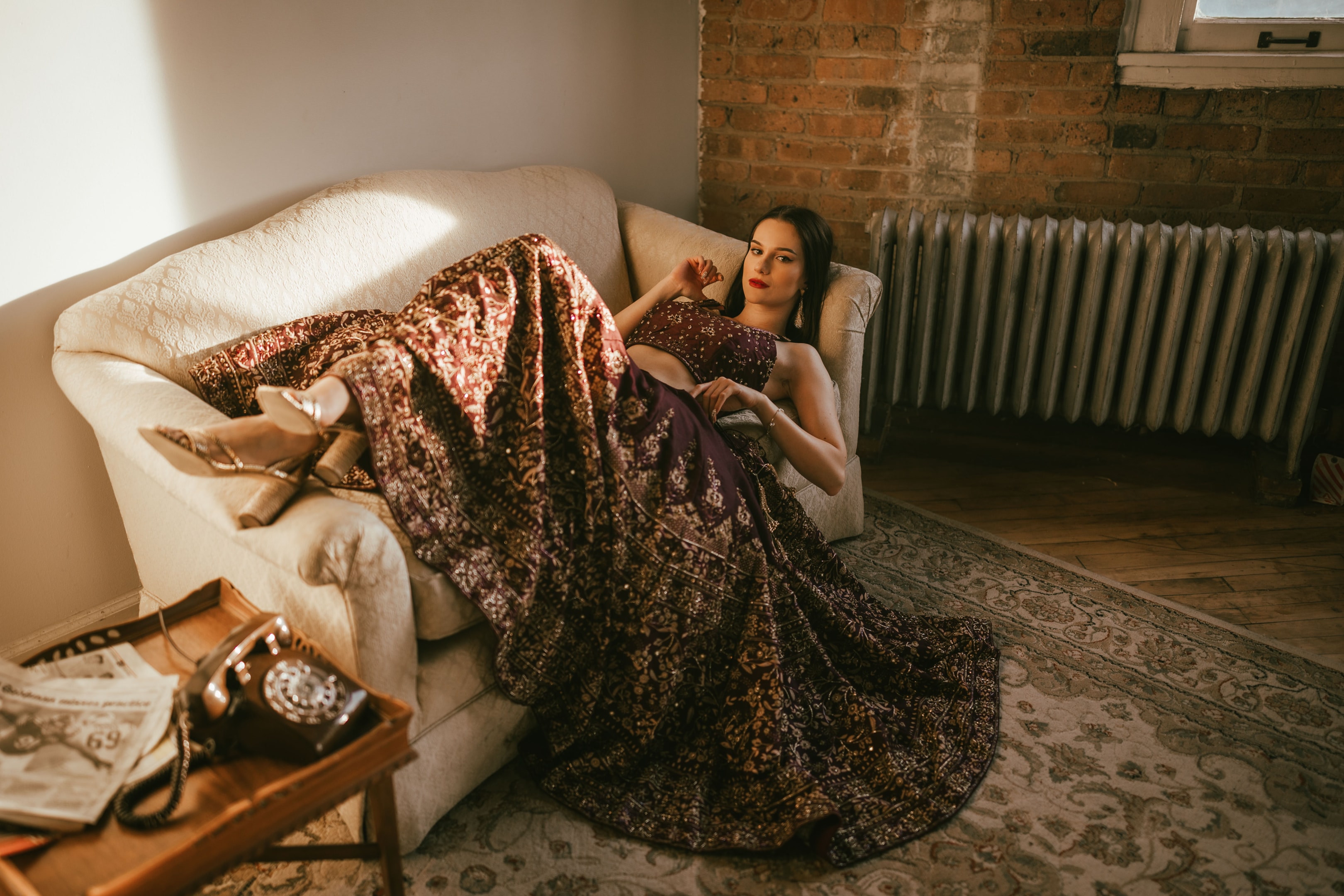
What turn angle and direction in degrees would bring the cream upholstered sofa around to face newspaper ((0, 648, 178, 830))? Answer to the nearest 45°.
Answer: approximately 45° to its right

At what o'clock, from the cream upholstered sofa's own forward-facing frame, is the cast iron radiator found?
The cast iron radiator is roughly at 10 o'clock from the cream upholstered sofa.

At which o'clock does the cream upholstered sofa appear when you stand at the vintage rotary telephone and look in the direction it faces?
The cream upholstered sofa is roughly at 8 o'clock from the vintage rotary telephone.

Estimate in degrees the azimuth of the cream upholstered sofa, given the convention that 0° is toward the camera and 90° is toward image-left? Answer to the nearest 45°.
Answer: approximately 315°

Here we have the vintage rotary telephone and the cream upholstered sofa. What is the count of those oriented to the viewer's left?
0

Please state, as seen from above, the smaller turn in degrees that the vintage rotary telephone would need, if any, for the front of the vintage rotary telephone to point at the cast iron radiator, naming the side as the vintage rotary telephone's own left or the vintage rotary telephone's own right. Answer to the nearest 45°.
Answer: approximately 45° to the vintage rotary telephone's own left

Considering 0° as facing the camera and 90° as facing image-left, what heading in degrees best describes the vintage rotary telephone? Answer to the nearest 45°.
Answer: approximately 315°

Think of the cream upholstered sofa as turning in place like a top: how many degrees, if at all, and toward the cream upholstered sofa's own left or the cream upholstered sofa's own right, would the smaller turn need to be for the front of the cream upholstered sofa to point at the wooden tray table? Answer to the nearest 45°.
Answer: approximately 45° to the cream upholstered sofa's own right
